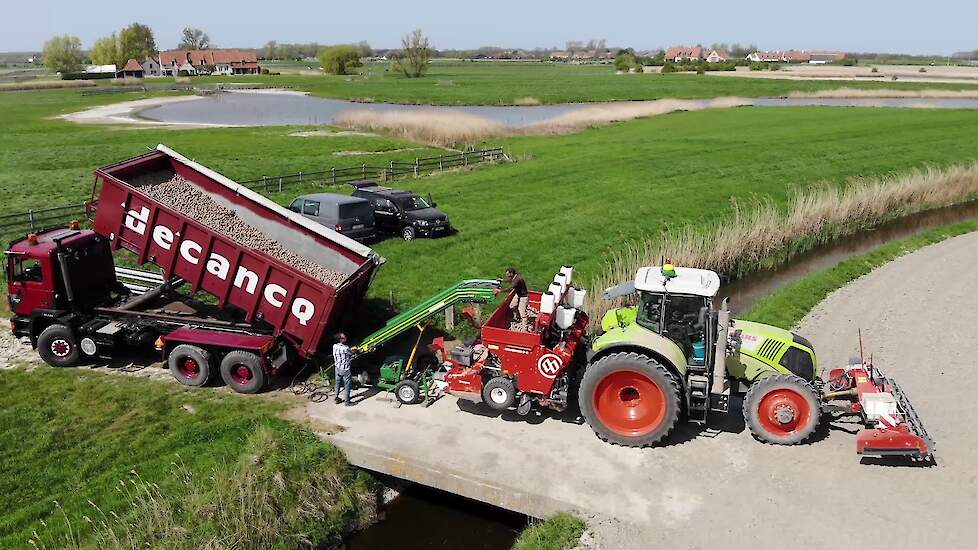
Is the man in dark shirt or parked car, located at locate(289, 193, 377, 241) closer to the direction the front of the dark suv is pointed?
the man in dark shirt

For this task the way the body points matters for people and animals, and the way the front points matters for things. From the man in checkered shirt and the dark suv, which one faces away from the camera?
the man in checkered shirt

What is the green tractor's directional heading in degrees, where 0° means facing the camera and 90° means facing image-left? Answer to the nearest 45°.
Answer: approximately 270°

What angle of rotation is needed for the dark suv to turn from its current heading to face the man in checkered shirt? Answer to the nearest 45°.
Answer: approximately 45° to its right

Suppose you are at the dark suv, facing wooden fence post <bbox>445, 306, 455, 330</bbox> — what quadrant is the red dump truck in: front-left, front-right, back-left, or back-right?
front-right

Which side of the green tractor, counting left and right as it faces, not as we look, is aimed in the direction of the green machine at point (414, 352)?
back

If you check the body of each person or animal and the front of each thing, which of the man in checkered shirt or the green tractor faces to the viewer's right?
the green tractor

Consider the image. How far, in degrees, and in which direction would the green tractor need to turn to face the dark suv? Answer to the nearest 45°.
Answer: approximately 135° to its left
